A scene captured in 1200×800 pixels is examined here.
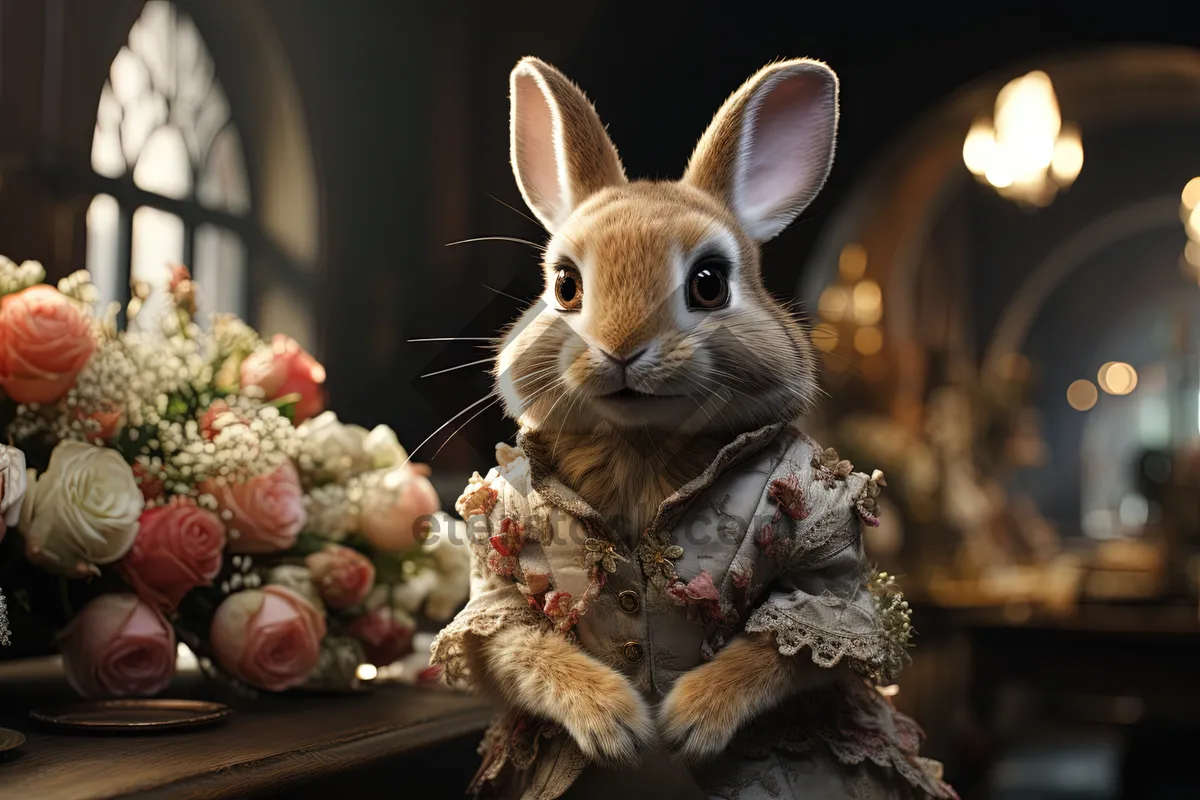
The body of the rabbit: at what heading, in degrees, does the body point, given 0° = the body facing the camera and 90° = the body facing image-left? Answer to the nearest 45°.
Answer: approximately 0°

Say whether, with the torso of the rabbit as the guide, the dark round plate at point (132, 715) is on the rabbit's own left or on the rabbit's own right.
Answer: on the rabbit's own right

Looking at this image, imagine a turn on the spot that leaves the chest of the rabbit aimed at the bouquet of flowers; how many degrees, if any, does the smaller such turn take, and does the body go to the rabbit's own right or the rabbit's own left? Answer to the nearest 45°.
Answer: approximately 135° to the rabbit's own right

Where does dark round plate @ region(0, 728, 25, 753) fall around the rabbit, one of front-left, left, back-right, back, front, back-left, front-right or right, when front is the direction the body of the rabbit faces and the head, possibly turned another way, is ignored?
right
